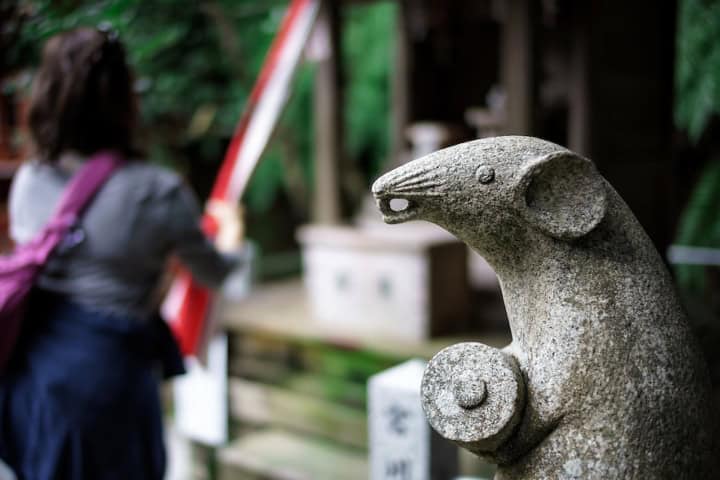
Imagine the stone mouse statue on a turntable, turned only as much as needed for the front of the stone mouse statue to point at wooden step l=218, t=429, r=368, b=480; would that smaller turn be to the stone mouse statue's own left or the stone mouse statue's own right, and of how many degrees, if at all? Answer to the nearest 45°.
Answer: approximately 45° to the stone mouse statue's own right

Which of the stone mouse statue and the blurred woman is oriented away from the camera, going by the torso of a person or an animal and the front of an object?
the blurred woman

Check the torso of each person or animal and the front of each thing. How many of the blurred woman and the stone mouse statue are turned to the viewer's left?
1

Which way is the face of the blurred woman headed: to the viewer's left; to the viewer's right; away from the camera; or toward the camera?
away from the camera

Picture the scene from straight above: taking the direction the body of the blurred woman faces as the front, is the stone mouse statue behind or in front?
behind

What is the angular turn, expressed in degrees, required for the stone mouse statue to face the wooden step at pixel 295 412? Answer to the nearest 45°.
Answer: approximately 45° to its right

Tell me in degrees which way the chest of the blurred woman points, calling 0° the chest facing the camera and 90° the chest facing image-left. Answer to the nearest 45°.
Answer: approximately 180°

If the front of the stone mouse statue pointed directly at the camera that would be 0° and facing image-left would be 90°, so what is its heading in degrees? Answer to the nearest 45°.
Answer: approximately 90°
